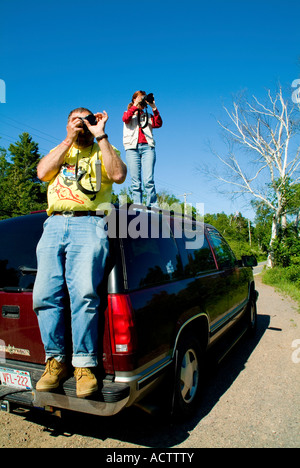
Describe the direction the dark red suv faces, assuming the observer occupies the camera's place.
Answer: facing away from the viewer and to the right of the viewer
